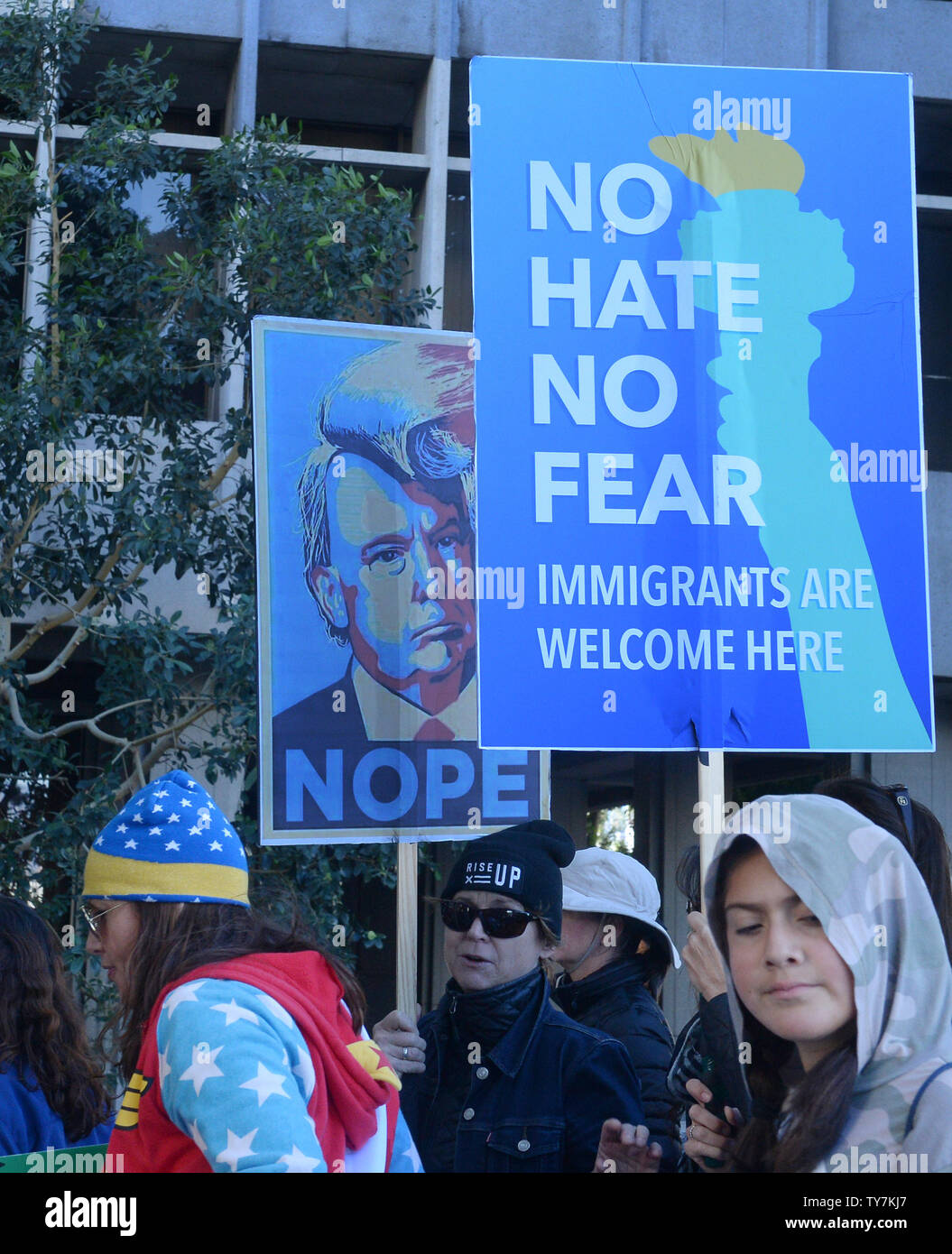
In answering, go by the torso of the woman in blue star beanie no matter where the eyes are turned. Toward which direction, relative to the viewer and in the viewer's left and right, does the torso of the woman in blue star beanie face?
facing to the left of the viewer

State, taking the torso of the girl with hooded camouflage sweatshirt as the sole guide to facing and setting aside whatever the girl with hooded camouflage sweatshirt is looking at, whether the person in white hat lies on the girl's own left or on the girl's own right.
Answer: on the girl's own right

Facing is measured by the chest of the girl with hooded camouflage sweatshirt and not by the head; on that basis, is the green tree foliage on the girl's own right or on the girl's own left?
on the girl's own right

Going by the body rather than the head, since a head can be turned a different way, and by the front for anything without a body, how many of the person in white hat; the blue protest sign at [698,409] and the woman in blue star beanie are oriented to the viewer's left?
2

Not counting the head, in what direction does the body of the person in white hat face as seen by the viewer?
to the viewer's left
